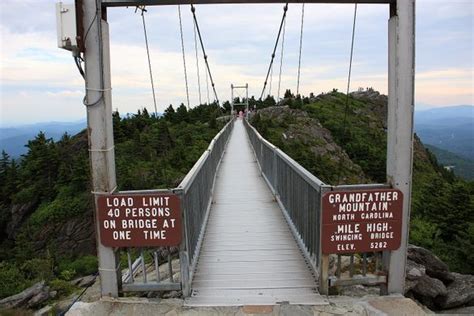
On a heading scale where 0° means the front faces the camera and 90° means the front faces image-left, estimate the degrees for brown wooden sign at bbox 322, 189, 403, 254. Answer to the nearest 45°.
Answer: approximately 0°

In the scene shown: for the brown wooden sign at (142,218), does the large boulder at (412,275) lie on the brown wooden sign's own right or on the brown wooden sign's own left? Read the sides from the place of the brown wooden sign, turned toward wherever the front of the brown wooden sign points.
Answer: on the brown wooden sign's own left

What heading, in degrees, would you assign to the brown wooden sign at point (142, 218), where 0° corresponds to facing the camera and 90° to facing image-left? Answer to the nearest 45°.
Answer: approximately 0°

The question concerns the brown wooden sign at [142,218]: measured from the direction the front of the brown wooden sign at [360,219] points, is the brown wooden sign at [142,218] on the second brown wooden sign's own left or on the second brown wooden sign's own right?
on the second brown wooden sign's own right

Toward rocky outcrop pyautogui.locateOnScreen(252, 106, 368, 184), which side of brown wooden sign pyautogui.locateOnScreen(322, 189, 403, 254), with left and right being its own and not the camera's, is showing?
back

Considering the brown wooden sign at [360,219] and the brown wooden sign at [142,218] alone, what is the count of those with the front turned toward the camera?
2
